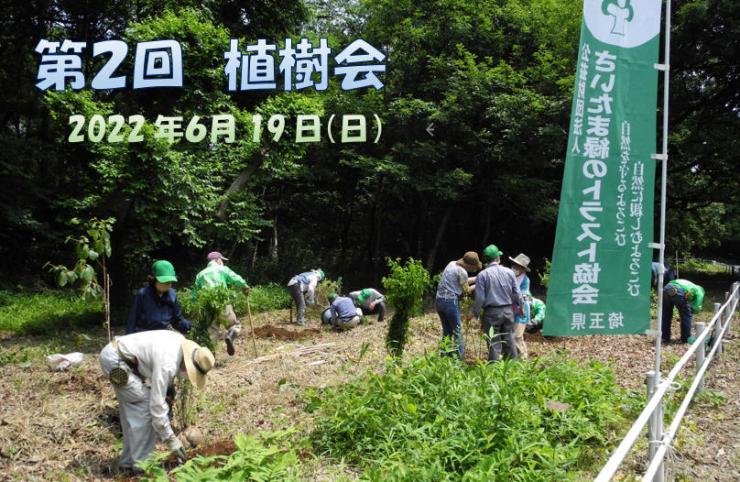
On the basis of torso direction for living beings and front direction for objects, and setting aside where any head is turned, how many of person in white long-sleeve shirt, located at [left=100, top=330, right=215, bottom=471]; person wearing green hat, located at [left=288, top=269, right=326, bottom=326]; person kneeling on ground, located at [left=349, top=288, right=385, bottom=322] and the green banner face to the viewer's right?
2

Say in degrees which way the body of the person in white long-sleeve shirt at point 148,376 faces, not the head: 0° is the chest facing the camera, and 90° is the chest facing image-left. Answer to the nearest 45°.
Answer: approximately 270°

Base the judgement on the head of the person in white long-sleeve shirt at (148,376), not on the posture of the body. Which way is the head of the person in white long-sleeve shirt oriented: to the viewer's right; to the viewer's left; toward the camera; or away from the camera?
to the viewer's right

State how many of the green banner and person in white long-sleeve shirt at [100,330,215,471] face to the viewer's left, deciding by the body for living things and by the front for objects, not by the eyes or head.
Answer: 0

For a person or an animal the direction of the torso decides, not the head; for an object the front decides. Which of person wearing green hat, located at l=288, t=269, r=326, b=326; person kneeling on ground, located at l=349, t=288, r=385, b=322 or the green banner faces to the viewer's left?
the person kneeling on ground

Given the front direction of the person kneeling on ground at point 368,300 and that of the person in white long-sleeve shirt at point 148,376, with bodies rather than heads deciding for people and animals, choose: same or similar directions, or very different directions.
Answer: very different directions

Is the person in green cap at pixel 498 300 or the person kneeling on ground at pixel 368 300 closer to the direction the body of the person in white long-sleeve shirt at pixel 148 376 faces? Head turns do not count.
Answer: the person in green cap

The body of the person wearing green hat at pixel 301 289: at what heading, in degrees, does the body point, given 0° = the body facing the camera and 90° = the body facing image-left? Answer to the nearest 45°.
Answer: approximately 270°

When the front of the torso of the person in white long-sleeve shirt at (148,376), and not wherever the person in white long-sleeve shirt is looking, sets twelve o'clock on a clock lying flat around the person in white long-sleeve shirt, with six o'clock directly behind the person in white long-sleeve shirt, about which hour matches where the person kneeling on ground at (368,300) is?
The person kneeling on ground is roughly at 10 o'clock from the person in white long-sleeve shirt.

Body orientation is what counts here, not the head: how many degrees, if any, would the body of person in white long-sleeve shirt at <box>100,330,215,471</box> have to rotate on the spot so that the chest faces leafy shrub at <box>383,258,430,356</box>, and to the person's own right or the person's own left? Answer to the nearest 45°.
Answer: approximately 45° to the person's own left
